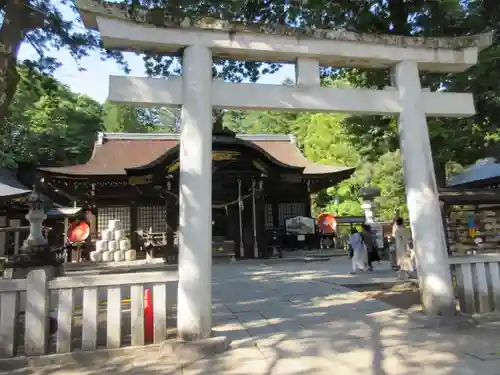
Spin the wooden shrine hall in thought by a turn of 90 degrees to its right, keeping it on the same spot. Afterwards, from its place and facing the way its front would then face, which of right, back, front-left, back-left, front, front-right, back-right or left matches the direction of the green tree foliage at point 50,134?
front-right

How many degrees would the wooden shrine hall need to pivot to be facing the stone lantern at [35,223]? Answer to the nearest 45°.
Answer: approximately 45° to its right

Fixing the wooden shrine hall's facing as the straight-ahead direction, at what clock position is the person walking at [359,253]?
The person walking is roughly at 11 o'clock from the wooden shrine hall.

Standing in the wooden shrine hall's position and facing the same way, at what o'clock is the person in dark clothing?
The person in dark clothing is roughly at 11 o'clock from the wooden shrine hall.

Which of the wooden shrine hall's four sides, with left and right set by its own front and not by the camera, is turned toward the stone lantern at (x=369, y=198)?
left

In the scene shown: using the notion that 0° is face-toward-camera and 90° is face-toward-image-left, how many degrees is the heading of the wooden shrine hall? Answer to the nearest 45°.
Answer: approximately 0°

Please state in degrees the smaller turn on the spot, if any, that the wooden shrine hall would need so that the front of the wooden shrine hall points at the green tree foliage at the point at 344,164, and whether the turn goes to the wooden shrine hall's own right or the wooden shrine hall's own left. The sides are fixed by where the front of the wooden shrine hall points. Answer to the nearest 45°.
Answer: approximately 135° to the wooden shrine hall's own left
